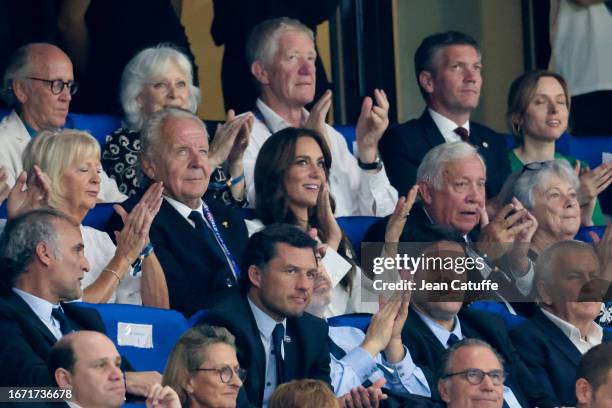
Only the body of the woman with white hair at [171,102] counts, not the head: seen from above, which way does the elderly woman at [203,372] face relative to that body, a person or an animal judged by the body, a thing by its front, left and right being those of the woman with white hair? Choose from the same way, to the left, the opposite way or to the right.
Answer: the same way

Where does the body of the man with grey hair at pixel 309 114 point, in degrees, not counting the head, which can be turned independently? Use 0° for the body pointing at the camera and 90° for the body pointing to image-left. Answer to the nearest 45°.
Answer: approximately 315°

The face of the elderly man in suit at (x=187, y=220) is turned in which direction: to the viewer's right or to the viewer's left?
to the viewer's right

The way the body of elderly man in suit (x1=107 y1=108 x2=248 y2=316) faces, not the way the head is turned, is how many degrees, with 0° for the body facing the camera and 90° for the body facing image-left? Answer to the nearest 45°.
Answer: approximately 315°

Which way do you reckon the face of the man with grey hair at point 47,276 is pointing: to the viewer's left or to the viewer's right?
to the viewer's right

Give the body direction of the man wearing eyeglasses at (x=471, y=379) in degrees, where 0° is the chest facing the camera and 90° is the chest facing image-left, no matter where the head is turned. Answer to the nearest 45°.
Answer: approximately 315°

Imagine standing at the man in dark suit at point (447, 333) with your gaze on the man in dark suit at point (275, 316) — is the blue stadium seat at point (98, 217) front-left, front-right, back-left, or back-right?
front-right

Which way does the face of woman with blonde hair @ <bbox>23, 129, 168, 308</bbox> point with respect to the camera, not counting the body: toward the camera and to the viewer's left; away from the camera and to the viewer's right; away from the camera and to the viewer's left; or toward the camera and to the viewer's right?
toward the camera and to the viewer's right

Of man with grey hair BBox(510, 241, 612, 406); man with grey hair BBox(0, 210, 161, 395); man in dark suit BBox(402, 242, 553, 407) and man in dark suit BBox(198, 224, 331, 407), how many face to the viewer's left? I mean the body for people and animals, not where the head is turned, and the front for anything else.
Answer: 0

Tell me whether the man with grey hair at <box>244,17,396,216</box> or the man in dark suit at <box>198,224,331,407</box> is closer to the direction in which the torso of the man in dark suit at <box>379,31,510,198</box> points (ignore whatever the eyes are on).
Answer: the man in dark suit

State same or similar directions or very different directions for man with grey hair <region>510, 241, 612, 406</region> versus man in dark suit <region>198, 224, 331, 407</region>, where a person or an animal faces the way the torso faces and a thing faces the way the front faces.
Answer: same or similar directions

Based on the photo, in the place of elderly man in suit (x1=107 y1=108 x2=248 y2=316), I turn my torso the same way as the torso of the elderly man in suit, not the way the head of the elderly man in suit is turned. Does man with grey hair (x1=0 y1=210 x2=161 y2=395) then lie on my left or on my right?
on my right

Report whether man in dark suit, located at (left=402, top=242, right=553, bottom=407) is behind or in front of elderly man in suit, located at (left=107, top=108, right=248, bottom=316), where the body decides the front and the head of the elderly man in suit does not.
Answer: in front

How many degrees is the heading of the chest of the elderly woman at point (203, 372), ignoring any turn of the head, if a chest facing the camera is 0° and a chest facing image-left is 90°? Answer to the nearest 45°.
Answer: approximately 315°

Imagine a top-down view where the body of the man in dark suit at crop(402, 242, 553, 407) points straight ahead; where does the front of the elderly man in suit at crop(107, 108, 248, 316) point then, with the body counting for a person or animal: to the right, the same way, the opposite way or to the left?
the same way
